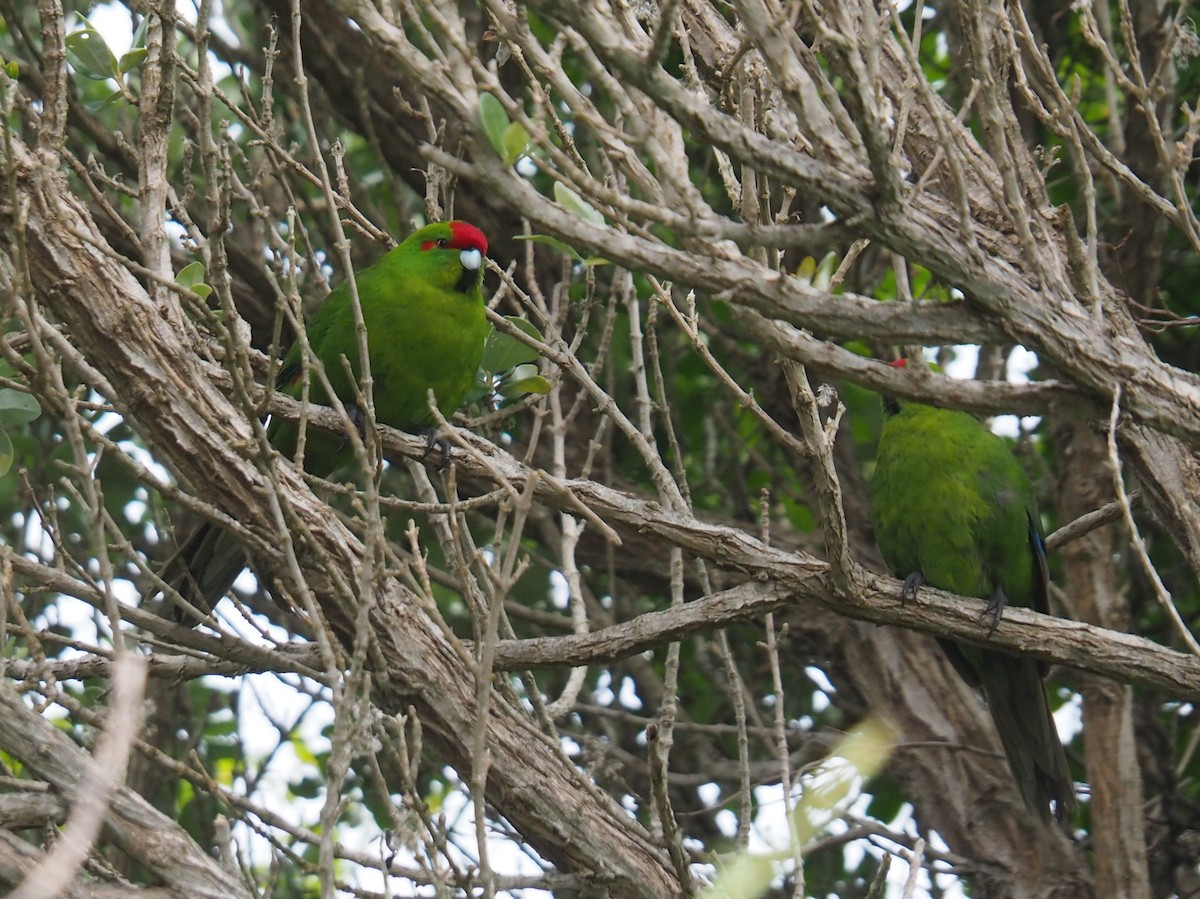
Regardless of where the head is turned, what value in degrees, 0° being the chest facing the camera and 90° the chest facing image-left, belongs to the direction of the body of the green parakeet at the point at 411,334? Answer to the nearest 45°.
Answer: approximately 315°
